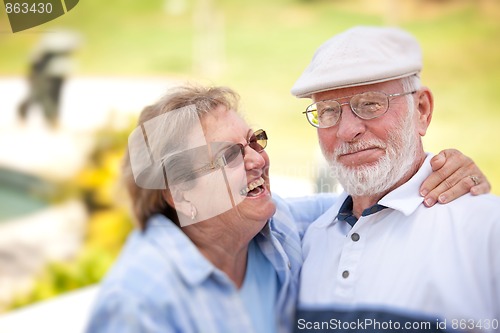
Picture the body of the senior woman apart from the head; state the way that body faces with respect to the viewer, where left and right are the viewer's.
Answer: facing the viewer and to the right of the viewer

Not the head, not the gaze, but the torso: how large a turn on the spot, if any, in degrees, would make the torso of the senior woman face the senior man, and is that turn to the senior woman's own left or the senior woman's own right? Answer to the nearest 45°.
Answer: approximately 45° to the senior woman's own left
